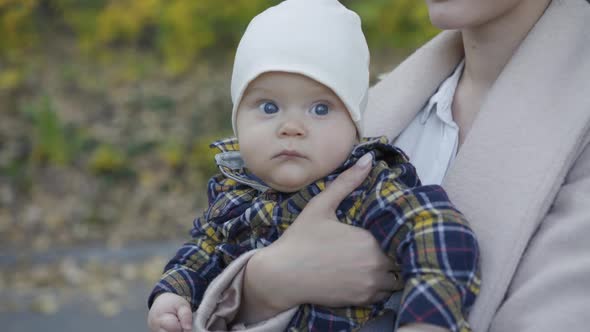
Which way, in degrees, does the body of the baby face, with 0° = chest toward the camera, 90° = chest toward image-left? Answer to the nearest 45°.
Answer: approximately 45°
